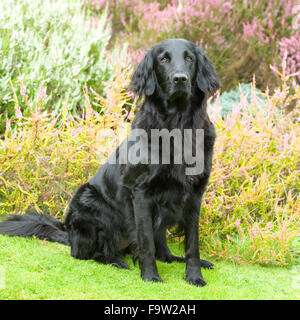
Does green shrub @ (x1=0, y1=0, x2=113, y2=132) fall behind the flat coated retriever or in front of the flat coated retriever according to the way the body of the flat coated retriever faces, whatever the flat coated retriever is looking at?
behind

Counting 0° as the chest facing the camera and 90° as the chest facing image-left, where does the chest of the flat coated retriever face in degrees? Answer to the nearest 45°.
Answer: approximately 315°
